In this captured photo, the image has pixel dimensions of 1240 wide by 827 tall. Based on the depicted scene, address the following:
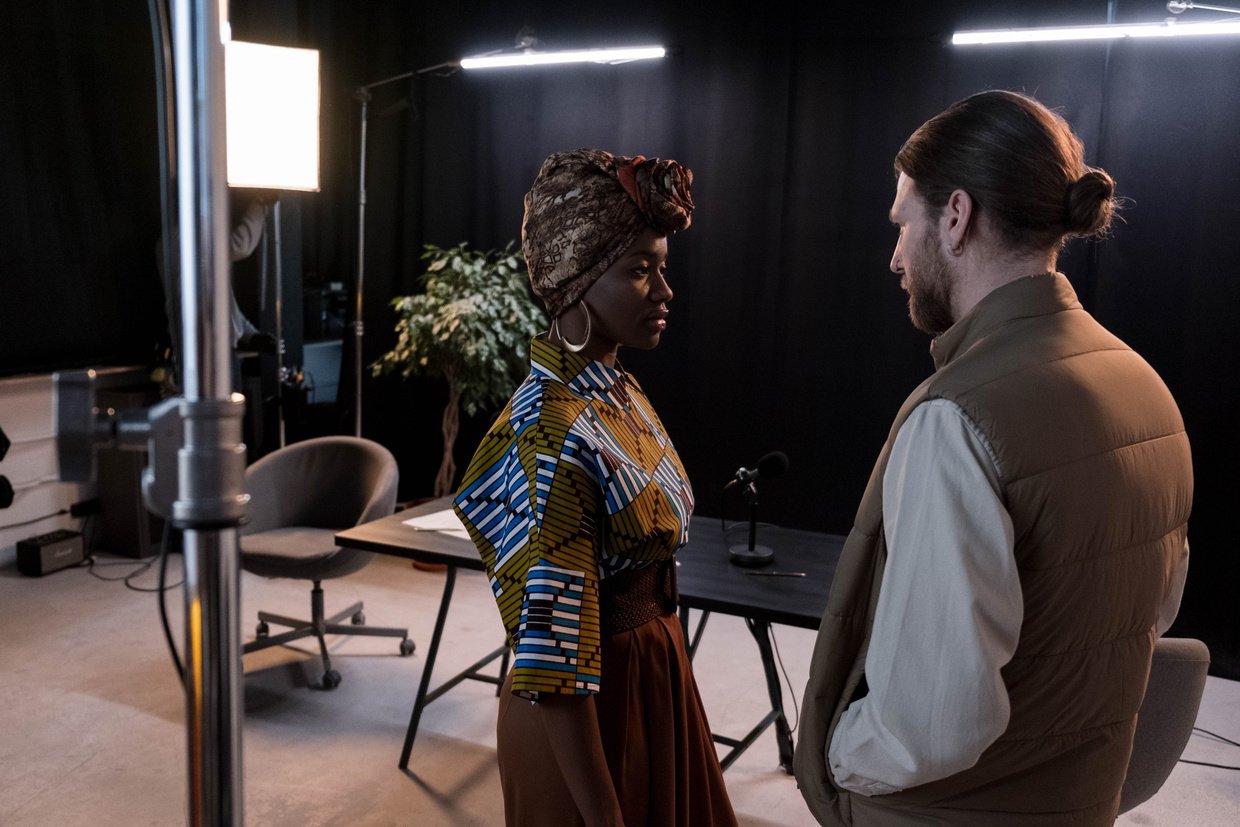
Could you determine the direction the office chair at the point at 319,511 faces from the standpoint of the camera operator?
facing the viewer and to the left of the viewer

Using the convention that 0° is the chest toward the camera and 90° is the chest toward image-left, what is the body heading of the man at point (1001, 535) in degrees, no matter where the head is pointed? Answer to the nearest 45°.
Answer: approximately 135°

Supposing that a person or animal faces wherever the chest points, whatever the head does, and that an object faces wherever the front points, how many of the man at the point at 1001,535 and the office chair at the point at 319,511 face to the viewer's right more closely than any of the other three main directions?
0

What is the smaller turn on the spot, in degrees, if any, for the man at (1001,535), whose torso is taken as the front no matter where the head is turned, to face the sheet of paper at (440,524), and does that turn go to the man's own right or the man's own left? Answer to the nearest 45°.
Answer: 0° — they already face it

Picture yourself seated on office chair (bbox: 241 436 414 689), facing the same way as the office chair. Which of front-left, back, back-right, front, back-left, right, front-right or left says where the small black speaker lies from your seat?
right

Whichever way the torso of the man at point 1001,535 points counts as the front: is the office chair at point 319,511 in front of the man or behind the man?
in front

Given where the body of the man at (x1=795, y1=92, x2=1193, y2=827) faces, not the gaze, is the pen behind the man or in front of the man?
in front

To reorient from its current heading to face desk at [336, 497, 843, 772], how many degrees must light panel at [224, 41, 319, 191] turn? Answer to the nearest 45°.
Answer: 0° — it already faces it

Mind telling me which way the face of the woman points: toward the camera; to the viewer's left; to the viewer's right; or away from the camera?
to the viewer's right

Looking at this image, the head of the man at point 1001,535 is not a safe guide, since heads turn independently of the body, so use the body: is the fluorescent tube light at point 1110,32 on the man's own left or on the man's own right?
on the man's own right

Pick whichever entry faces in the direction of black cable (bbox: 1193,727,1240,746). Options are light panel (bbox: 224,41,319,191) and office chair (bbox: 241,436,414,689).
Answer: the light panel

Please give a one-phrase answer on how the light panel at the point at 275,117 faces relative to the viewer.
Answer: facing the viewer and to the right of the viewer
